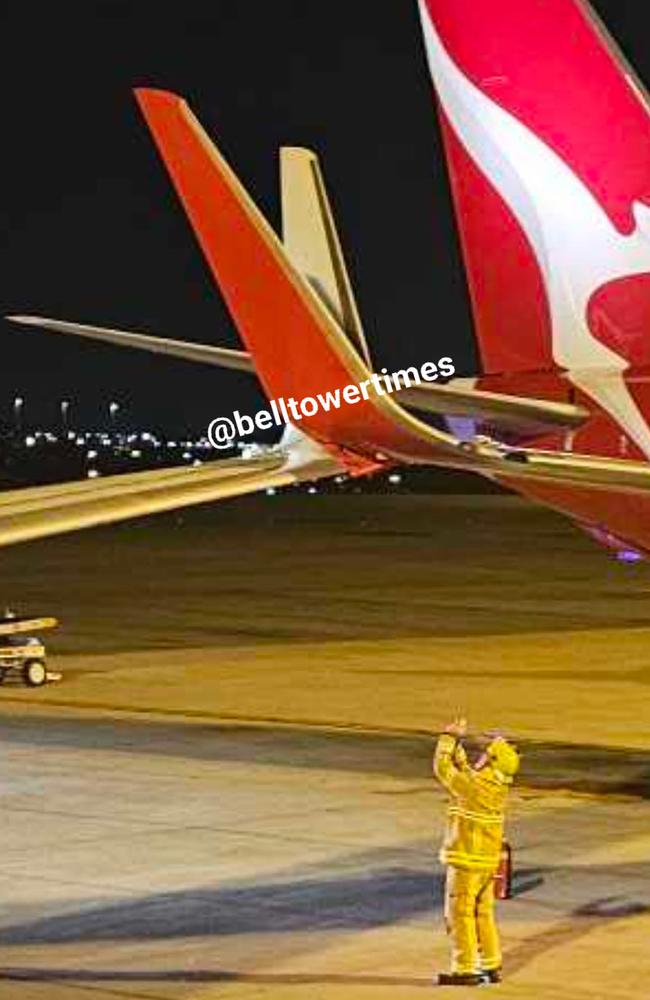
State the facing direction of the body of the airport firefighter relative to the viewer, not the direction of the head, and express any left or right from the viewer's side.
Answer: facing away from the viewer and to the left of the viewer

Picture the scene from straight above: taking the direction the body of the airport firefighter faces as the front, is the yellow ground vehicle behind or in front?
in front
